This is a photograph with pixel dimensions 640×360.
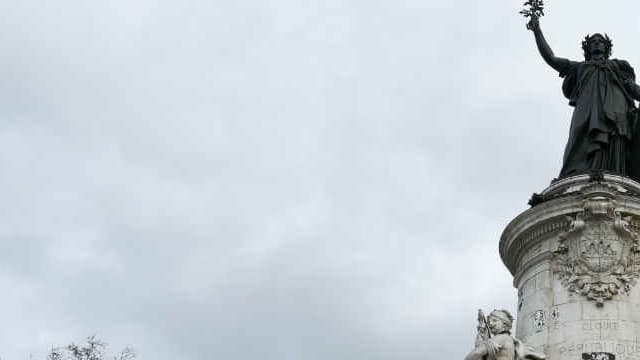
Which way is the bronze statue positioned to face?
toward the camera

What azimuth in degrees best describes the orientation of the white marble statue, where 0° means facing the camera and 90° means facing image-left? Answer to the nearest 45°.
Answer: approximately 45°
